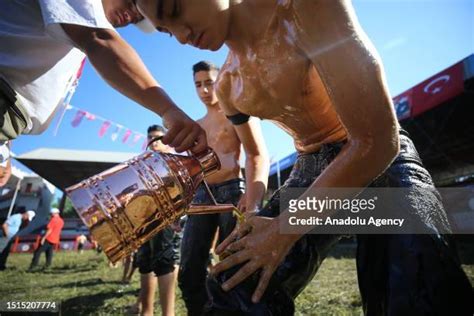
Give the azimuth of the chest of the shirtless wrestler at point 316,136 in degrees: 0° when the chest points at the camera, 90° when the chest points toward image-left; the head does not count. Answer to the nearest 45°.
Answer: approximately 45°

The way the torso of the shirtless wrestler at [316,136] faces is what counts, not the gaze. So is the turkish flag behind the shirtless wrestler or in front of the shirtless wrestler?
behind

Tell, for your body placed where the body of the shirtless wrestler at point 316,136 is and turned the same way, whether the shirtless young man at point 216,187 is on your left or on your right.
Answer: on your right

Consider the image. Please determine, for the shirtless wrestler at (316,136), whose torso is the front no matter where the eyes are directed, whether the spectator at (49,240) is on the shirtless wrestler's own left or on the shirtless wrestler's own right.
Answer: on the shirtless wrestler's own right
